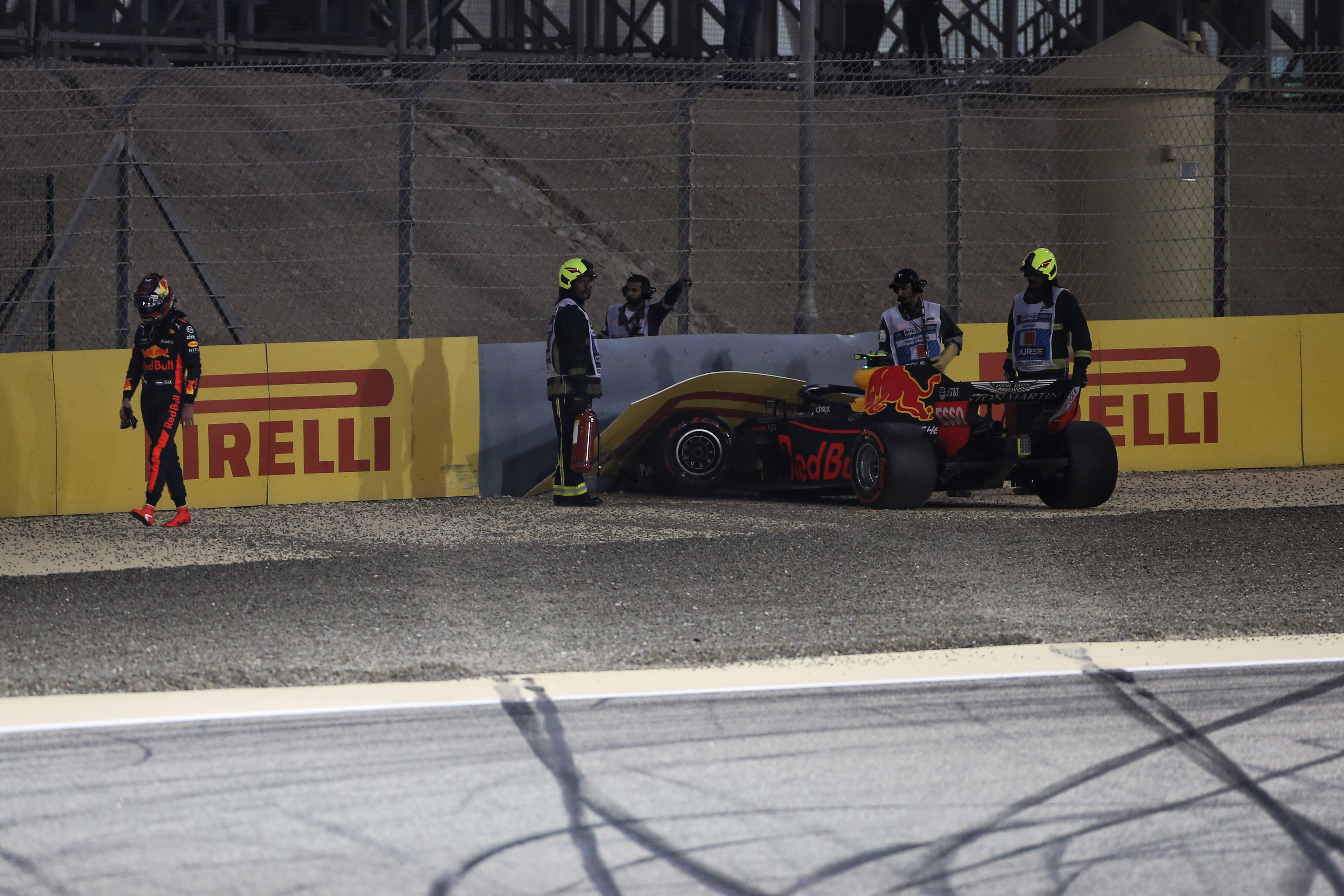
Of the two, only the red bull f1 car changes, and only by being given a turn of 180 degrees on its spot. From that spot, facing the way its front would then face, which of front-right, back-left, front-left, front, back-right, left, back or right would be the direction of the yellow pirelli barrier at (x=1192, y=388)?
left

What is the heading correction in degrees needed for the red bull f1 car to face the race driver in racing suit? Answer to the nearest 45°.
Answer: approximately 45° to its left

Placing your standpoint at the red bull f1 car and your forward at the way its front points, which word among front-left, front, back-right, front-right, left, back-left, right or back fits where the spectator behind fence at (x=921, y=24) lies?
front-right

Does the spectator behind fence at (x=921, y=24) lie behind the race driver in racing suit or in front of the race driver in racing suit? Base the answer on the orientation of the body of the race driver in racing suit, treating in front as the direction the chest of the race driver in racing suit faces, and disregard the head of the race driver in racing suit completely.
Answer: behind

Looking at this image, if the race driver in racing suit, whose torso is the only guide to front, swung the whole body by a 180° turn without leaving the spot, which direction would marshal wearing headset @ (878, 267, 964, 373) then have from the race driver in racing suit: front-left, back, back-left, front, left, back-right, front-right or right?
front-right

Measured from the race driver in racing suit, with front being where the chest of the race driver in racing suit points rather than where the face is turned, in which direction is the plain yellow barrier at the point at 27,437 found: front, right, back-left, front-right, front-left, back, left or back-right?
right

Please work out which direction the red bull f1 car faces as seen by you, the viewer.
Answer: facing away from the viewer and to the left of the viewer

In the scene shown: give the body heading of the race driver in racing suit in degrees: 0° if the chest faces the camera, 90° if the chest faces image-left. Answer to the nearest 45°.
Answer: approximately 45°
